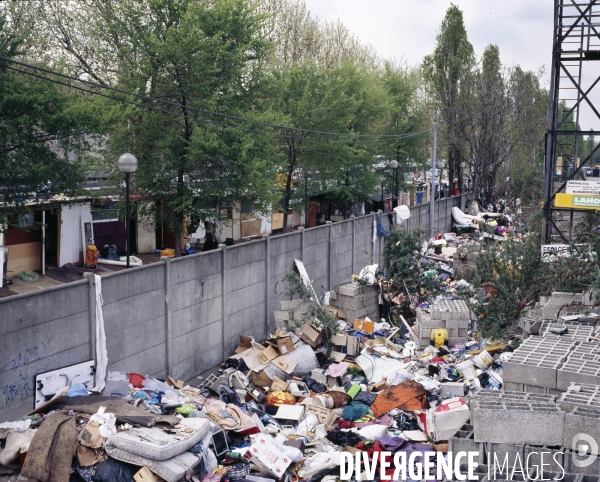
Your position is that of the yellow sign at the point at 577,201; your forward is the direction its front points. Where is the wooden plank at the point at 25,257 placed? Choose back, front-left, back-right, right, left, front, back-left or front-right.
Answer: right

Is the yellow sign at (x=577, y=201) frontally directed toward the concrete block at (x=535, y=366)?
yes

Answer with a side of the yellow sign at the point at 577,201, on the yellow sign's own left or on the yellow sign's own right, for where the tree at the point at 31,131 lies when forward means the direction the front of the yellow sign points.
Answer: on the yellow sign's own right

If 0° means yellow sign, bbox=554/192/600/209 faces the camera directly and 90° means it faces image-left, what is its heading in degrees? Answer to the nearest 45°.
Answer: approximately 0°

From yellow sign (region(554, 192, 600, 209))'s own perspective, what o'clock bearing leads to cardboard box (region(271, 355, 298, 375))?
The cardboard box is roughly at 1 o'clock from the yellow sign.

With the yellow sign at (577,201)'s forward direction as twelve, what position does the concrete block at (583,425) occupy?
The concrete block is roughly at 12 o'clock from the yellow sign.

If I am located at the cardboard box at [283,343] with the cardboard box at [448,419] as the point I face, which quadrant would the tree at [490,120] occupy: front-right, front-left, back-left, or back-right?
back-left

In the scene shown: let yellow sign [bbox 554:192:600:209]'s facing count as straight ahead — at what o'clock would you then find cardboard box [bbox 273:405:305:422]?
The cardboard box is roughly at 1 o'clock from the yellow sign.

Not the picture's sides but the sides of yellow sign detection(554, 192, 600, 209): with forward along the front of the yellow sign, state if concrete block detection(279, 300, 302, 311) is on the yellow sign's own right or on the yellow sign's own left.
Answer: on the yellow sign's own right

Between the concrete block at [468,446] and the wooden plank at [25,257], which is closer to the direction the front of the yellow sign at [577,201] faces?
the concrete block

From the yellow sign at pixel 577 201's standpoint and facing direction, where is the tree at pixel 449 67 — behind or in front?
behind

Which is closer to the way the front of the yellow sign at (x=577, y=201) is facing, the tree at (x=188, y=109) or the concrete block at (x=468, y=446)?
the concrete block

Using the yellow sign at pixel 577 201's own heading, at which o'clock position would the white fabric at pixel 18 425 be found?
The white fabric is roughly at 1 o'clock from the yellow sign.
